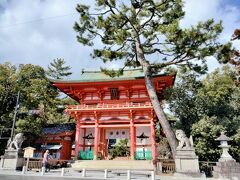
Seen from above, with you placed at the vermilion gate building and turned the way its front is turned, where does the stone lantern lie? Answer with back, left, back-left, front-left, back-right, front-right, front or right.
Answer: front-left

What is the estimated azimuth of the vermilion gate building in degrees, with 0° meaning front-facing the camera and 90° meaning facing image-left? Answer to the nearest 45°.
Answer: approximately 0°

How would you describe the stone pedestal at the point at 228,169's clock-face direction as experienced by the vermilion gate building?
The stone pedestal is roughly at 11 o'clock from the vermilion gate building.

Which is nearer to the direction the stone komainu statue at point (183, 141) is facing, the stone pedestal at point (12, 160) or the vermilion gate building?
the stone pedestal
